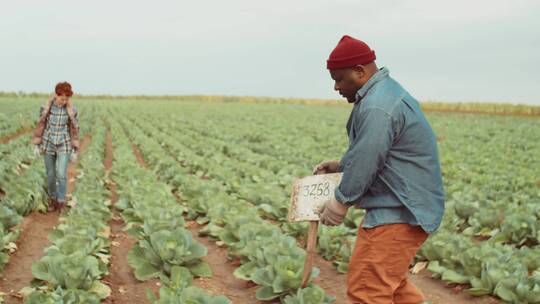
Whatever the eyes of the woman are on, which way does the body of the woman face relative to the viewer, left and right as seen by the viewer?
facing the viewer

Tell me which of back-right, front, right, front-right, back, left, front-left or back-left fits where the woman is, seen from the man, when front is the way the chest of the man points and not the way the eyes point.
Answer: front-right

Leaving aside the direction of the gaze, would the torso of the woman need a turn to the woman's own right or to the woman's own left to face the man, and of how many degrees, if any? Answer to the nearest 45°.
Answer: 0° — they already face them

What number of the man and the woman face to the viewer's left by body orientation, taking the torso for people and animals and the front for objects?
1

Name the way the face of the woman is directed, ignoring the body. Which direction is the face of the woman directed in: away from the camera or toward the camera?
toward the camera

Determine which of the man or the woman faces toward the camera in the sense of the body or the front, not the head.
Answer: the woman

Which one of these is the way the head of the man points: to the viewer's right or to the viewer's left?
to the viewer's left

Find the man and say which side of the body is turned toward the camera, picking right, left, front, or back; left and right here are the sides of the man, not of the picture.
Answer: left
